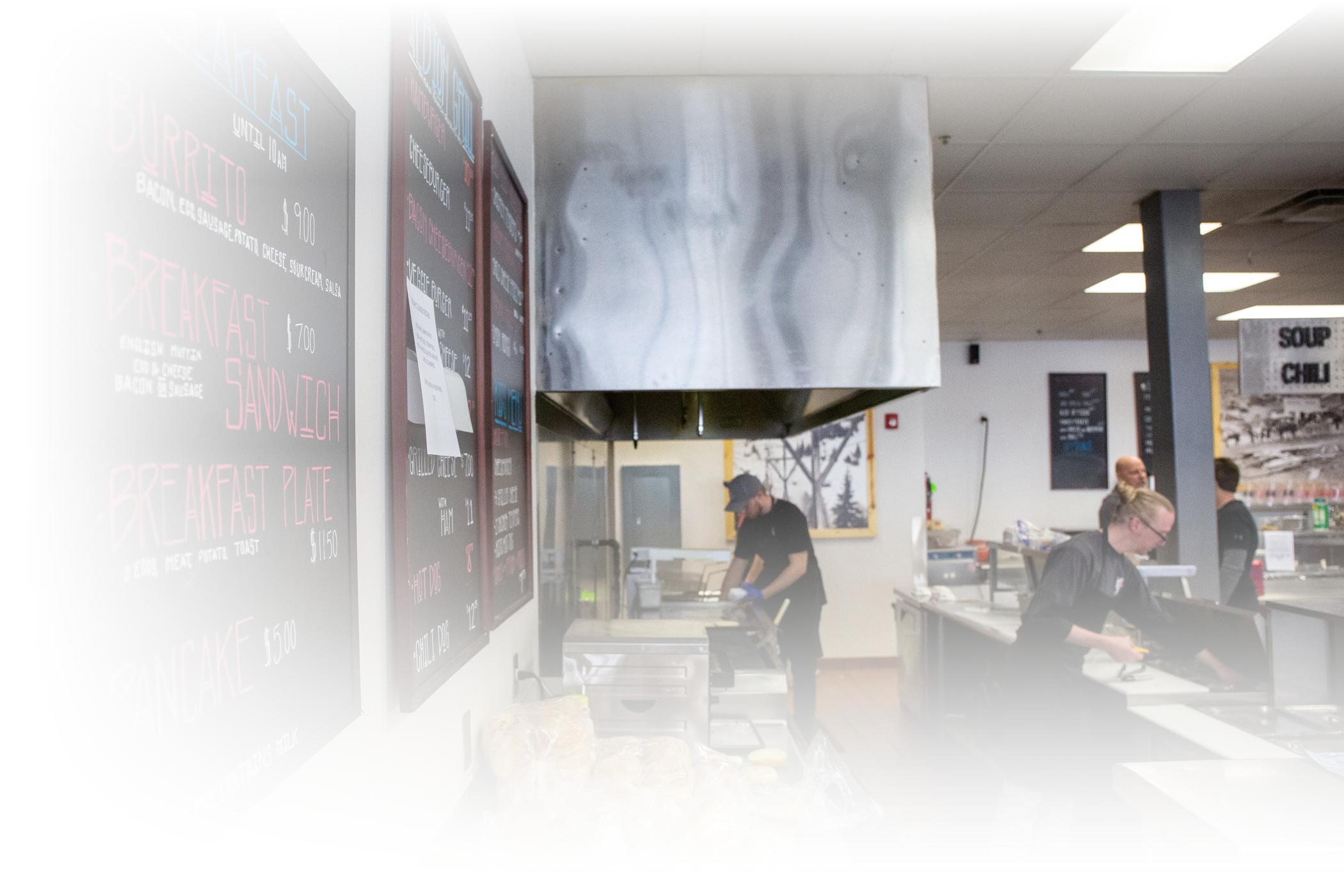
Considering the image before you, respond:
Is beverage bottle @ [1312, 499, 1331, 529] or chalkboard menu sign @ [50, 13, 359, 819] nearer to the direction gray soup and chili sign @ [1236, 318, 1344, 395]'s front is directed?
the chalkboard menu sign

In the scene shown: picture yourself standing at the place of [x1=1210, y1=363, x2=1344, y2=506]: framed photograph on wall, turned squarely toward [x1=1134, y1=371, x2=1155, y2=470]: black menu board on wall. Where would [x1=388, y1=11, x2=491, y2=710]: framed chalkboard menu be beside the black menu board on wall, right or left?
left

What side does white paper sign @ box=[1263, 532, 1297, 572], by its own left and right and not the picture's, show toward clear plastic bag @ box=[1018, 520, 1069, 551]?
right

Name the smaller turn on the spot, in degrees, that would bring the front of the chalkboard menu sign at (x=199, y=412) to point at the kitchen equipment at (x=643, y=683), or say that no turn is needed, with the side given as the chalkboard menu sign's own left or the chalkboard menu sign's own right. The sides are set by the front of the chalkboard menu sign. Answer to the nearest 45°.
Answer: approximately 90° to the chalkboard menu sign's own left

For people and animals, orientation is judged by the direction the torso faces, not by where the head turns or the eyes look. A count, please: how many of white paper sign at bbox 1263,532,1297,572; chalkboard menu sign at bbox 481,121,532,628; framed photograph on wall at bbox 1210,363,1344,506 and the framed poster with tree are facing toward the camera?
3

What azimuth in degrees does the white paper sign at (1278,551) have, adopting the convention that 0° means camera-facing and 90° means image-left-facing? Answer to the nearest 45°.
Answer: approximately 0°

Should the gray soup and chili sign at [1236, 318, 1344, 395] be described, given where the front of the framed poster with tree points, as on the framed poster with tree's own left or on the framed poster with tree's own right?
on the framed poster with tree's own left

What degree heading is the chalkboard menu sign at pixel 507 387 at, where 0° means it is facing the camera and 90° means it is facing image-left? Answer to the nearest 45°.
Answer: approximately 270°

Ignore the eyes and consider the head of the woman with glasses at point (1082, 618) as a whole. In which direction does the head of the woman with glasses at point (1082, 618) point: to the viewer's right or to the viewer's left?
to the viewer's right

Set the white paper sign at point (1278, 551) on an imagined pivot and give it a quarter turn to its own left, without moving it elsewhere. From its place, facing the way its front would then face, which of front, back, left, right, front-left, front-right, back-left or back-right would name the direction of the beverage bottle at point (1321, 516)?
left

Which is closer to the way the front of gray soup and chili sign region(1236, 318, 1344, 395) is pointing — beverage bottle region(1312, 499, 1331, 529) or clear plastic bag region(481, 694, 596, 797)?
the clear plastic bag

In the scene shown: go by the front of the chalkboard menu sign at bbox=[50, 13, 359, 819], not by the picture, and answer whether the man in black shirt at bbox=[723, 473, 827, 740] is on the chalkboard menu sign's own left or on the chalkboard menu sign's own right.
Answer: on the chalkboard menu sign's own left

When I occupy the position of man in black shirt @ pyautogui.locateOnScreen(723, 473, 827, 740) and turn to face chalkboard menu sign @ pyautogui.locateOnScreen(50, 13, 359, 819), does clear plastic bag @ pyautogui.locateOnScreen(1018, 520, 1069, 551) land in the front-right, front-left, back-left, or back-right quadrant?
back-left

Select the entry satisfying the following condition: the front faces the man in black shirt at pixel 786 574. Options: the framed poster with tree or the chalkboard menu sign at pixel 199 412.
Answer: the framed poster with tree

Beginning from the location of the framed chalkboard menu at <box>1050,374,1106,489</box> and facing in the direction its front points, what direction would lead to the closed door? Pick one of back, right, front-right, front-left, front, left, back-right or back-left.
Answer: front-right
